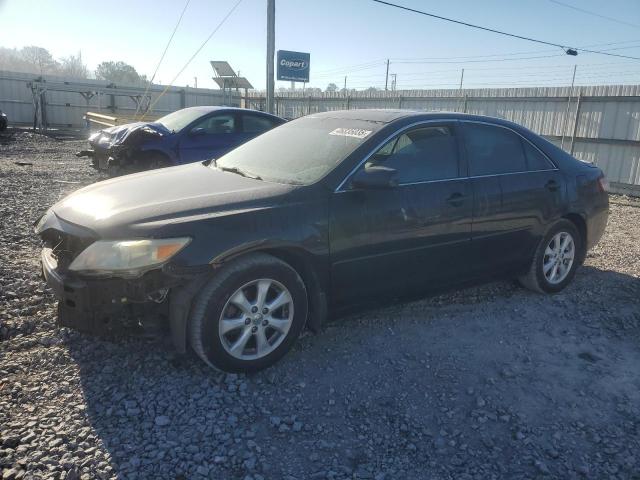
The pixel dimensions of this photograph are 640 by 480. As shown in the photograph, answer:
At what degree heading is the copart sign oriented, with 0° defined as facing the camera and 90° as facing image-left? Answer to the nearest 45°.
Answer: approximately 0°

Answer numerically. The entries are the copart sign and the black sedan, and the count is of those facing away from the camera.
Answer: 0

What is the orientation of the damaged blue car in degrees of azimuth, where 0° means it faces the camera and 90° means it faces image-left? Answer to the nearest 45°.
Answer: approximately 45°

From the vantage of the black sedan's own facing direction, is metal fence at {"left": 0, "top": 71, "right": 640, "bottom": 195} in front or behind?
behind

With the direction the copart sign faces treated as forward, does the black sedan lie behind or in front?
in front

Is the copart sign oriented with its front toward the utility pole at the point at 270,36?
yes

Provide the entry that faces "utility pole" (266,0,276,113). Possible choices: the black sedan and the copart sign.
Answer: the copart sign

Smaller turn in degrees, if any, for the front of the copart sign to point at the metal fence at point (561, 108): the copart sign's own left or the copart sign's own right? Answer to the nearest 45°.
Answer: approximately 45° to the copart sign's own left

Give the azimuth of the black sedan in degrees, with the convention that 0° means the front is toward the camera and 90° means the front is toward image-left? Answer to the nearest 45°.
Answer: approximately 45°

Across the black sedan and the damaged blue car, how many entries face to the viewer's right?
0

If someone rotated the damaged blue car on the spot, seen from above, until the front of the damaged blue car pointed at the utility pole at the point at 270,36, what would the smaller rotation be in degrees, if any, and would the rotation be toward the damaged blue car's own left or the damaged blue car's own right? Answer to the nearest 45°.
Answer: approximately 180°
